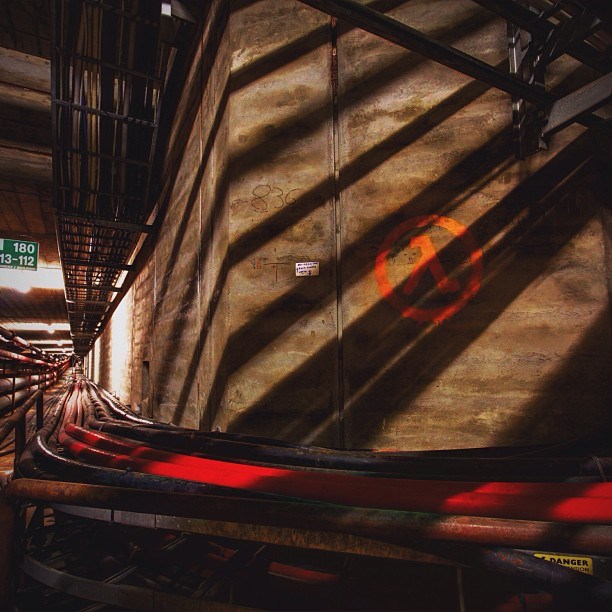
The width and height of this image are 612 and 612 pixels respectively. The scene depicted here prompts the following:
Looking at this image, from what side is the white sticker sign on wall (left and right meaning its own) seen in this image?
front

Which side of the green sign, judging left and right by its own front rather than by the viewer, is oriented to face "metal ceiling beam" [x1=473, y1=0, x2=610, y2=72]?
front

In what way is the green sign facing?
toward the camera

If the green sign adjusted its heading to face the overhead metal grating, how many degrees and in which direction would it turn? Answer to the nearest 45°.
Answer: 0° — it already faces it

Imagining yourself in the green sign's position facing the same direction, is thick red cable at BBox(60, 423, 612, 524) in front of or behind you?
in front

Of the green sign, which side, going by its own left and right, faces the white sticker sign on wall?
front

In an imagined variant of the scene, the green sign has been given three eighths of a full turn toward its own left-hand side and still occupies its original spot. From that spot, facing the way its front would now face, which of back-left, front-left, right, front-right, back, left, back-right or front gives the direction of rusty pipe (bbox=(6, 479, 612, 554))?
back-right

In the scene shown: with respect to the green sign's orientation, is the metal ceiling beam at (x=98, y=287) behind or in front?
behind
